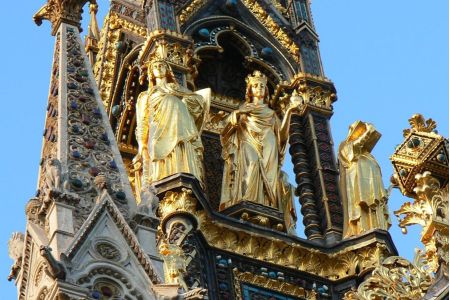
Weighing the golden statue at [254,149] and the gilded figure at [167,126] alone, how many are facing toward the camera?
2

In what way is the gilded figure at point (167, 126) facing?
toward the camera

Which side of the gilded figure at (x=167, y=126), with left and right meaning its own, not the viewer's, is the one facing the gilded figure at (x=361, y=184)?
left

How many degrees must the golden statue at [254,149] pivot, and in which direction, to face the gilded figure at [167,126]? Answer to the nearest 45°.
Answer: approximately 45° to its right

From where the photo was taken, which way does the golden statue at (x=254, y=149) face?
toward the camera

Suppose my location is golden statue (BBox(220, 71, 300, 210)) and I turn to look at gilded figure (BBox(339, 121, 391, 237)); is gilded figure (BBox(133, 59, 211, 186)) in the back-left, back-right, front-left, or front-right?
back-right
